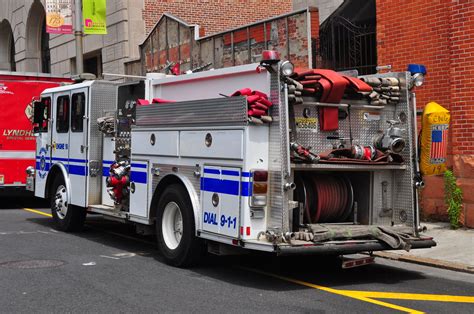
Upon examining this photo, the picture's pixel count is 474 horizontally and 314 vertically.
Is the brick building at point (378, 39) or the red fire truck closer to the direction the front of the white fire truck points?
the red fire truck

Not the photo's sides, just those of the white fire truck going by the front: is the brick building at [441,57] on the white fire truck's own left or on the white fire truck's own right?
on the white fire truck's own right

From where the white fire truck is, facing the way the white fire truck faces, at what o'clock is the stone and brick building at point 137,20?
The stone and brick building is roughly at 1 o'clock from the white fire truck.

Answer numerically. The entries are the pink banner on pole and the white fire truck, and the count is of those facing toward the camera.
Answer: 1

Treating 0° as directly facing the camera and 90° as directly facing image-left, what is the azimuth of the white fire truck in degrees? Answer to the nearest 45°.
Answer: approximately 135°

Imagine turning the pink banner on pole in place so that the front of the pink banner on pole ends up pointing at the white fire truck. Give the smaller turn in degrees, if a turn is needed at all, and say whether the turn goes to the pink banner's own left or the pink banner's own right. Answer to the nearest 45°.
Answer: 0° — it already faces it
